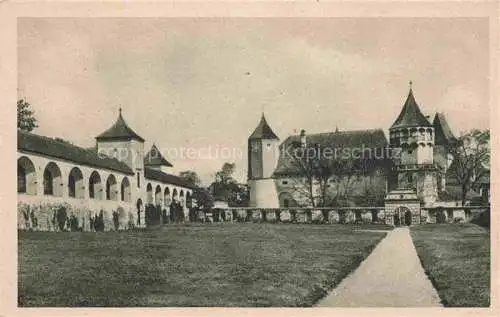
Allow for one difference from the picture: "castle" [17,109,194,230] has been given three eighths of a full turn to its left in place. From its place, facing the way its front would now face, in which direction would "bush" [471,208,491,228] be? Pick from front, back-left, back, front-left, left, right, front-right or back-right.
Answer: back-right

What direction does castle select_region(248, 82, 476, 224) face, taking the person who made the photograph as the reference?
facing the viewer

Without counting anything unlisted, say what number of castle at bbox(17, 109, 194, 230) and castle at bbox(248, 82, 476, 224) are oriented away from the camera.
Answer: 0

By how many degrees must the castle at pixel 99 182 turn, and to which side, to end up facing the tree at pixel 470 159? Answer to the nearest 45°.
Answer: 0° — it already faces it

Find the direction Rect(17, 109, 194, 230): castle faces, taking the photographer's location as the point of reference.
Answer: facing the viewer and to the right of the viewer

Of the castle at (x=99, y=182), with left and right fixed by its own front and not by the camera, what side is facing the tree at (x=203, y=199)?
left

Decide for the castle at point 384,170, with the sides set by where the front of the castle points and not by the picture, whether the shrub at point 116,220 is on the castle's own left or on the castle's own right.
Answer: on the castle's own right
